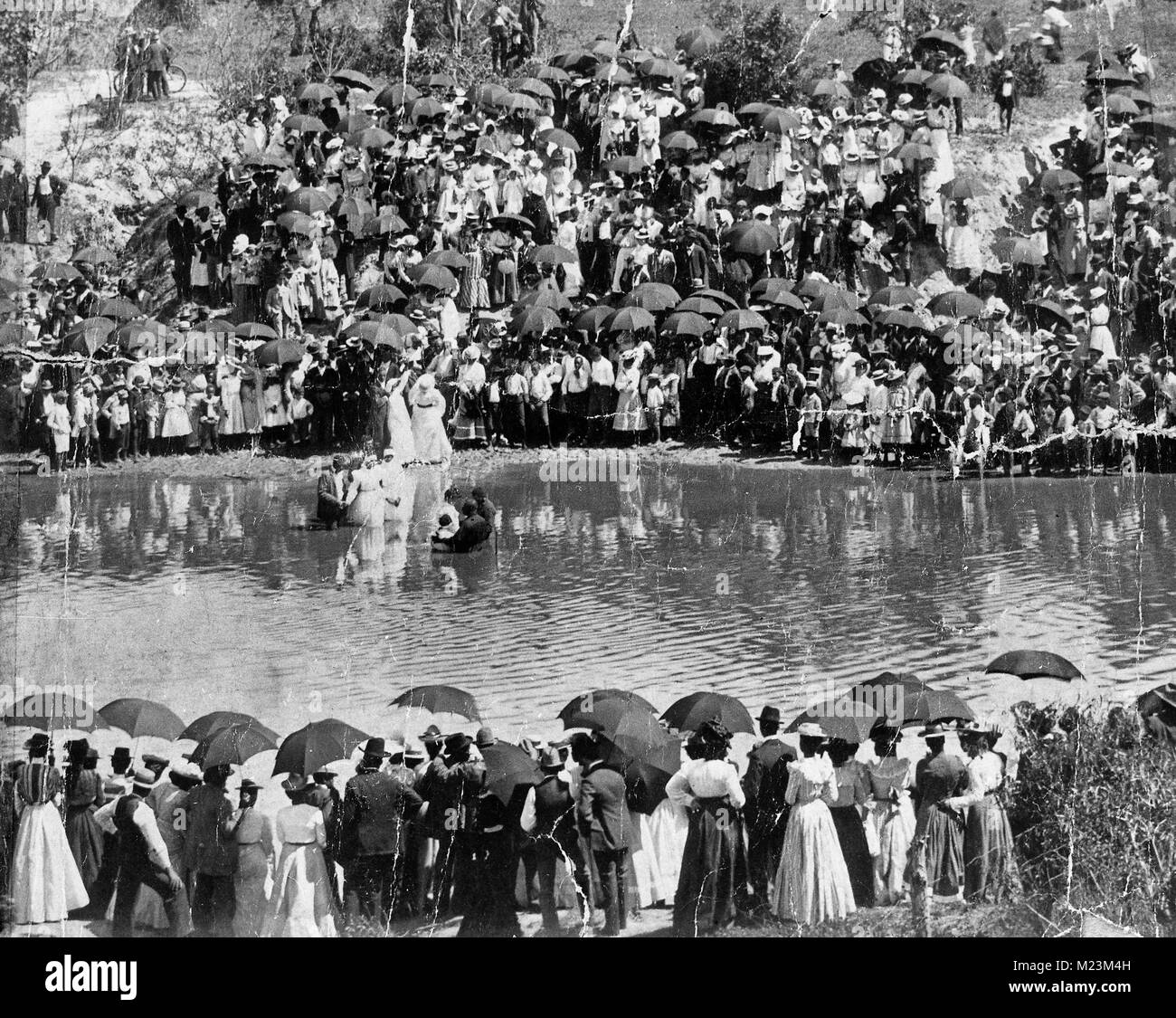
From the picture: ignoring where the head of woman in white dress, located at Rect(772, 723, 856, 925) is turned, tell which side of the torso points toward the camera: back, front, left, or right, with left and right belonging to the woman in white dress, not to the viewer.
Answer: back

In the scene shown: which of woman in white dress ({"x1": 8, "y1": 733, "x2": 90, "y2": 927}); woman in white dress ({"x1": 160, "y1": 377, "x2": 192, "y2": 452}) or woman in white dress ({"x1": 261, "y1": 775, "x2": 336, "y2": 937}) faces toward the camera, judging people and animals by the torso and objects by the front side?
woman in white dress ({"x1": 160, "y1": 377, "x2": 192, "y2": 452})

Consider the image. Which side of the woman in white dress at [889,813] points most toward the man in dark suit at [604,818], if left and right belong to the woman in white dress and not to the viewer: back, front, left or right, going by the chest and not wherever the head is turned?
left

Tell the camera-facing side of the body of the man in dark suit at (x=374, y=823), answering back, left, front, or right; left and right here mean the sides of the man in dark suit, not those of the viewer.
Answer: back

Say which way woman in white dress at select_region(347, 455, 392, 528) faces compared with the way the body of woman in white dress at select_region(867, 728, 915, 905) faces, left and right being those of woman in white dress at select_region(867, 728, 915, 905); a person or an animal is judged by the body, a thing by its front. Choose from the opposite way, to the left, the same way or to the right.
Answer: the opposite way

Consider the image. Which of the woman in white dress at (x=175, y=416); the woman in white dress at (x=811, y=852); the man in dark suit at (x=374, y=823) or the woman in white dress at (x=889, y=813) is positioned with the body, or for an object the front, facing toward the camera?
the woman in white dress at (x=175, y=416)

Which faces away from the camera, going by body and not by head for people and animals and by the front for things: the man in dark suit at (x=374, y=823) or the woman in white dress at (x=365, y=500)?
the man in dark suit

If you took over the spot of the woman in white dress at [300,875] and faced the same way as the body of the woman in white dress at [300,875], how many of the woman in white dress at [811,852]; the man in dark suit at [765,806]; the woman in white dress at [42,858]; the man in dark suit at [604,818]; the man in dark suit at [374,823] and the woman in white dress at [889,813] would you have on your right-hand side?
5

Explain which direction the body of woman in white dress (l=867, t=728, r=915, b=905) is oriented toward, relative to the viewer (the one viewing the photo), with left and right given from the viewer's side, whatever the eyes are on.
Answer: facing away from the viewer

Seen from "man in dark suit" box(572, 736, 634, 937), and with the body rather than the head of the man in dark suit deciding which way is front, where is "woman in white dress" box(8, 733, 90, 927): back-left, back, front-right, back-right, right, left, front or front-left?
front-left

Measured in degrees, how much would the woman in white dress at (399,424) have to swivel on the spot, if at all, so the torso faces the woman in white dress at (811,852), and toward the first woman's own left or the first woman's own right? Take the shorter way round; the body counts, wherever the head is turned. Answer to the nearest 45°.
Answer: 0° — they already face them

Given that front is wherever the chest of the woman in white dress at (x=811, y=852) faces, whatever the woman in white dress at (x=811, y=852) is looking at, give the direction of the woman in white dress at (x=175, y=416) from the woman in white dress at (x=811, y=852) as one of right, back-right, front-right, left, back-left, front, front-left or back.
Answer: front-left

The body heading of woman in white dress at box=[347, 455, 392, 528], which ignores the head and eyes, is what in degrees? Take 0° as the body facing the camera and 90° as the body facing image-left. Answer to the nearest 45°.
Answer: approximately 0°
